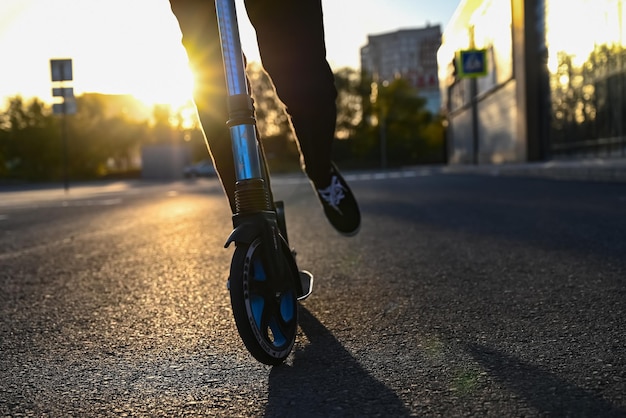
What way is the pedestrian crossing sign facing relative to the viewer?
toward the camera

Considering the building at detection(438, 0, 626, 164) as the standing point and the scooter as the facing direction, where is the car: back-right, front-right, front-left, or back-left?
back-right

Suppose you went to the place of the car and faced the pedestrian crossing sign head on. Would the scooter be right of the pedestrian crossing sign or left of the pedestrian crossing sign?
right

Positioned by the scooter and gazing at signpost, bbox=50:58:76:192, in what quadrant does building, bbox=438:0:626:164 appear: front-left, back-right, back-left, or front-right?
front-right

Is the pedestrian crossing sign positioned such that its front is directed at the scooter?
yes

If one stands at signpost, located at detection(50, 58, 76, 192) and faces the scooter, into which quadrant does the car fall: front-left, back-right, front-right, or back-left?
back-left

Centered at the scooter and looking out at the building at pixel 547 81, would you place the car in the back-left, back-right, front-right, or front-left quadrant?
front-left

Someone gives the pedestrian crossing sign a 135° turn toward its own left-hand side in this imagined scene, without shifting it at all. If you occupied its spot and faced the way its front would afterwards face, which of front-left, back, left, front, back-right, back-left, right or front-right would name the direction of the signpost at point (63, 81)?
back
